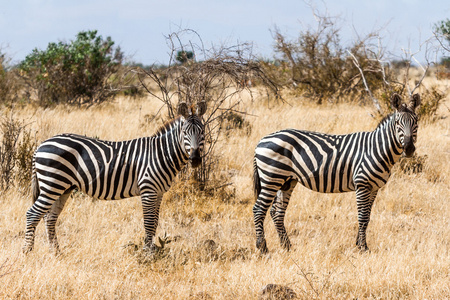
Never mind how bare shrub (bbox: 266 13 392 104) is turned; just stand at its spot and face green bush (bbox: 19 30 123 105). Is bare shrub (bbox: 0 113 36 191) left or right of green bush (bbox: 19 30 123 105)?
left

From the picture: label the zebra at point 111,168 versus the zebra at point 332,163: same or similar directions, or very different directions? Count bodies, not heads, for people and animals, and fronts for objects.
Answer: same or similar directions

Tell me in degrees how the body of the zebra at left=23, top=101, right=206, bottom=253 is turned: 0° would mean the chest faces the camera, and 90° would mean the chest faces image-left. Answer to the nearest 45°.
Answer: approximately 270°

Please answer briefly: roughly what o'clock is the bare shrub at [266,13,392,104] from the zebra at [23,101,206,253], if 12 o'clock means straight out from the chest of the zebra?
The bare shrub is roughly at 10 o'clock from the zebra.

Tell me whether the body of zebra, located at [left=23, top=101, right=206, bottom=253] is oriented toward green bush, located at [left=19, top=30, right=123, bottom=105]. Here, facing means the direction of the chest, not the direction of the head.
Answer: no

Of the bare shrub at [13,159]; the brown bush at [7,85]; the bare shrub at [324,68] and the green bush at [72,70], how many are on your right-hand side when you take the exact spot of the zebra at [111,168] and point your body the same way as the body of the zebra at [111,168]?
0

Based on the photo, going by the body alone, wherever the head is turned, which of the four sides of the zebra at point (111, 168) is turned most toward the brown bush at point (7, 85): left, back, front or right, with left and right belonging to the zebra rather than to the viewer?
left

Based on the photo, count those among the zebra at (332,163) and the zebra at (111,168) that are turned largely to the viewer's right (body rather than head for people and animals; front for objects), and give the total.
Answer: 2

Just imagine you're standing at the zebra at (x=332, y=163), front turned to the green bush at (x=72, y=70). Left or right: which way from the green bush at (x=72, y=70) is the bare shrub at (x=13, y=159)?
left

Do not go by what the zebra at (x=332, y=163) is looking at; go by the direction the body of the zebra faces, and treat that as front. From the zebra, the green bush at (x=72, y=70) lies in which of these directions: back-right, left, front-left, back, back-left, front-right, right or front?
back-left

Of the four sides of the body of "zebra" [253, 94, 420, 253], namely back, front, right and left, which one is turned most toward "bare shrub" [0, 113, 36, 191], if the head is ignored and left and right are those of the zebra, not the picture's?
back

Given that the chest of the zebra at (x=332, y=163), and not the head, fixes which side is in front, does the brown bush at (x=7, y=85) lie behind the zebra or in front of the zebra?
behind

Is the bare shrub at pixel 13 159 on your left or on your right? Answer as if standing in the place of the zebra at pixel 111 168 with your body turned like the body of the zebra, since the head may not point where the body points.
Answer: on your left

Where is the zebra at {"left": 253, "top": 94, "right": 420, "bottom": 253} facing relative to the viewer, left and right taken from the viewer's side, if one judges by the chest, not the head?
facing to the right of the viewer

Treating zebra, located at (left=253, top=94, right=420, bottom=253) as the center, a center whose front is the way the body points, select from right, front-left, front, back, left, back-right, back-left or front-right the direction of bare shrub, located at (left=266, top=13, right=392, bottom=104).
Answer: left
